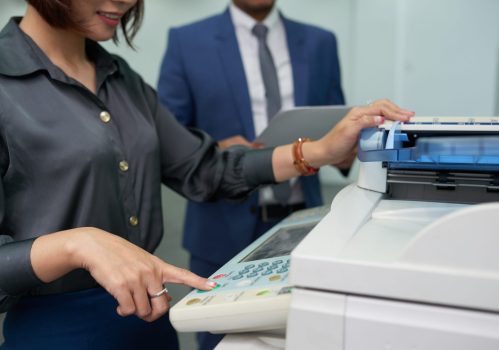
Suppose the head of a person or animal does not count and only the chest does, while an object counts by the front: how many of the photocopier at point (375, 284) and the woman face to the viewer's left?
1

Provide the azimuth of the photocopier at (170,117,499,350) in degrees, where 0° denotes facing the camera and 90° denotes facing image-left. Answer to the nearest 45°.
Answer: approximately 90°

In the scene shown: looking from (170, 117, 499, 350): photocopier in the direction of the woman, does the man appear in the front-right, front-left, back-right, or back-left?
front-right

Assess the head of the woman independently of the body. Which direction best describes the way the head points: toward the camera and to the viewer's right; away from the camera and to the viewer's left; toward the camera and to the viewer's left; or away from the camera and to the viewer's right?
toward the camera and to the viewer's right

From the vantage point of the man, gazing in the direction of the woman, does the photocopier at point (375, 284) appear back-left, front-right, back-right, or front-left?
front-left

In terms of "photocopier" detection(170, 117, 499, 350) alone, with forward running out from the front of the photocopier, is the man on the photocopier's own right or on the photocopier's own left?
on the photocopier's own right

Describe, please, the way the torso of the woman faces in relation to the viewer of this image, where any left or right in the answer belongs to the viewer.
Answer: facing the viewer and to the right of the viewer
